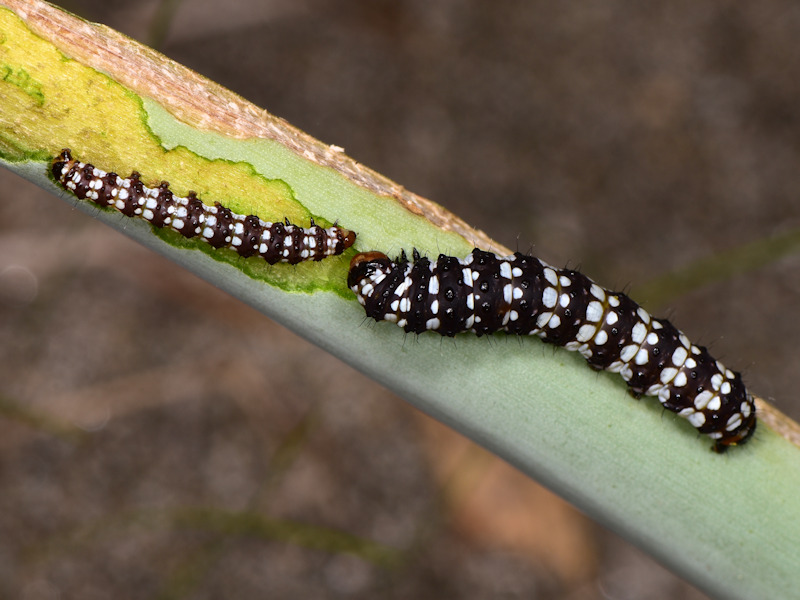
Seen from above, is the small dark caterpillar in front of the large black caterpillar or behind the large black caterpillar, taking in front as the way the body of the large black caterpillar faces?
in front

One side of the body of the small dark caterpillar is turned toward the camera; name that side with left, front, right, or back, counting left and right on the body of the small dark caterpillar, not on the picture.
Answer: right

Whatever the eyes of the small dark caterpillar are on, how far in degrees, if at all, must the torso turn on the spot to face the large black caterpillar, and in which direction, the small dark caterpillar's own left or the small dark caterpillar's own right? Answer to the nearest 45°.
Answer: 0° — it already faces it

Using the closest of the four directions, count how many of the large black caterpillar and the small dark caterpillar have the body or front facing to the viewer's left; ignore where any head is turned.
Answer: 1

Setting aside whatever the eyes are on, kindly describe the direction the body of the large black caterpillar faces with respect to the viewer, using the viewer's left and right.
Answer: facing to the left of the viewer
